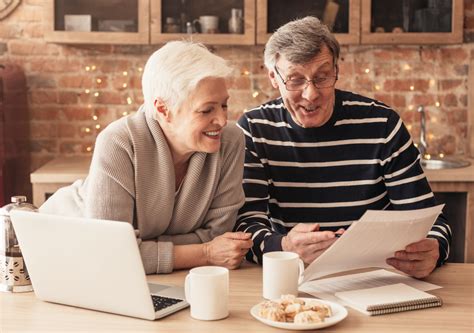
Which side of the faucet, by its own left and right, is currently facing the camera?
front

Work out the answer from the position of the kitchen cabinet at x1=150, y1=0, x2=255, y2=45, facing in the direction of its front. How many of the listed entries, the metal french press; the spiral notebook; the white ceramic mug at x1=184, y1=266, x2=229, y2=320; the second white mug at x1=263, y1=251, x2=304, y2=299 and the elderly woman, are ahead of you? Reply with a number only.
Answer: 5

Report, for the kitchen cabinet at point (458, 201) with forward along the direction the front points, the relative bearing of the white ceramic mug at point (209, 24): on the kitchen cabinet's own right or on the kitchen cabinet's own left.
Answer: on the kitchen cabinet's own right

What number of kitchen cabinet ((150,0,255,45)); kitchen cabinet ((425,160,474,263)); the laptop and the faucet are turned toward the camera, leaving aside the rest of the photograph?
3

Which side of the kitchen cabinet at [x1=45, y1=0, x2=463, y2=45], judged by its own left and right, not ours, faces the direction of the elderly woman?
front

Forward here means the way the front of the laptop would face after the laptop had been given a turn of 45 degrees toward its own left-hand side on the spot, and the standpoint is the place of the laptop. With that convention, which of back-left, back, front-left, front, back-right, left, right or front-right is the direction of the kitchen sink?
front-right

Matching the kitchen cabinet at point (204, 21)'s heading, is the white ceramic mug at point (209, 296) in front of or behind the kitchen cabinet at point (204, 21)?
in front

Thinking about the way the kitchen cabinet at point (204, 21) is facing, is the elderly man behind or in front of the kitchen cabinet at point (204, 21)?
in front

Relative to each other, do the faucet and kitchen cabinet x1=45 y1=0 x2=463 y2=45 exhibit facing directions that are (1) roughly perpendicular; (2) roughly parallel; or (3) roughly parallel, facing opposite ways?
roughly parallel

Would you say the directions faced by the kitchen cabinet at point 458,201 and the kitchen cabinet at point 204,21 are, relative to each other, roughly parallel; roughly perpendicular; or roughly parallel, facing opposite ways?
roughly parallel

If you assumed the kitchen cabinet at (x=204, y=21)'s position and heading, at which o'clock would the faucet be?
The faucet is roughly at 9 o'clock from the kitchen cabinet.

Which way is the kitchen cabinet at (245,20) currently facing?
toward the camera

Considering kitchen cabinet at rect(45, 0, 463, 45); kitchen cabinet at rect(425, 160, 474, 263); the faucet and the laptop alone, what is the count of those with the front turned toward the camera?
3

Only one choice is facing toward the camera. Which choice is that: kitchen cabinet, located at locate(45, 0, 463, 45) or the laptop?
the kitchen cabinet

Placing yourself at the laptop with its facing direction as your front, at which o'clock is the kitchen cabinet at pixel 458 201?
The kitchen cabinet is roughly at 12 o'clock from the laptop.

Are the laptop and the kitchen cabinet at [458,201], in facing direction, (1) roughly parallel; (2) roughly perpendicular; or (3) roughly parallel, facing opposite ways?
roughly parallel, facing opposite ways

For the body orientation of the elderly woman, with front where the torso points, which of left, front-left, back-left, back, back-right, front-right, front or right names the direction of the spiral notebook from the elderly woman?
front

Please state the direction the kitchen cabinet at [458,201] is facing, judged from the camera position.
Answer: facing the viewer
